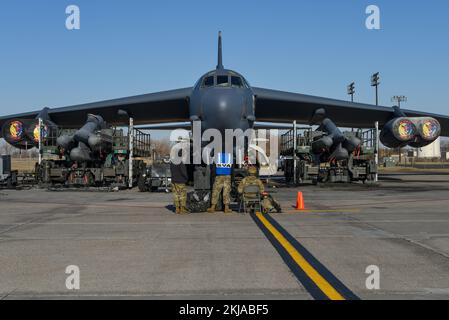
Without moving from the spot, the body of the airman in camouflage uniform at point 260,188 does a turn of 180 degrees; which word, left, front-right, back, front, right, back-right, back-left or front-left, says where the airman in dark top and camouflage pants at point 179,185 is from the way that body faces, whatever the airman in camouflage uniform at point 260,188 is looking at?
right

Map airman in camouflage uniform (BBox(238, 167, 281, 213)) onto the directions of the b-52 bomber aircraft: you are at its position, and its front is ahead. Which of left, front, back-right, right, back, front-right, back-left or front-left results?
front

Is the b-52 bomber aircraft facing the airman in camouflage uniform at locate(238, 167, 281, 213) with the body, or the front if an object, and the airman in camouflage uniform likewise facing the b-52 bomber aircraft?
yes

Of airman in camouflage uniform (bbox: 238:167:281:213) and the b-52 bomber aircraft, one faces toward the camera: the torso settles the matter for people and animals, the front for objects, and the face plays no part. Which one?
the b-52 bomber aircraft

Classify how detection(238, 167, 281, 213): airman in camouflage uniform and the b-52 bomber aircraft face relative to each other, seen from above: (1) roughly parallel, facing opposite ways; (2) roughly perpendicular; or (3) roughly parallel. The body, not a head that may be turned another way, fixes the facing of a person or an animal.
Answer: roughly parallel, facing opposite ways

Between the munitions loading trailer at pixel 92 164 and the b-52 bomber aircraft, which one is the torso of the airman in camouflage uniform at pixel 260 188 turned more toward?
the b-52 bomber aircraft

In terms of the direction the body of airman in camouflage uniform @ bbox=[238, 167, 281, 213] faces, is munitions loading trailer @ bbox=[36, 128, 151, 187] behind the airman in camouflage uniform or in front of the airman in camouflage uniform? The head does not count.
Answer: in front

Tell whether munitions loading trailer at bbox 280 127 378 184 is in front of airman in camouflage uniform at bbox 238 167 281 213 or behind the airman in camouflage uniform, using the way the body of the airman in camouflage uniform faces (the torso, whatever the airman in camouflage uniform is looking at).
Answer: in front

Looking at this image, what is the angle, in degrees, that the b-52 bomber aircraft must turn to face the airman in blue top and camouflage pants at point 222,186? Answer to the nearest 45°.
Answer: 0° — it already faces them

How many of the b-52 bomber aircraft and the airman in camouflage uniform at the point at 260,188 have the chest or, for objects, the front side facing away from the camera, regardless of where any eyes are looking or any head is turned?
1

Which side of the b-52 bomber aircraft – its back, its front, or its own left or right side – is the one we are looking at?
front

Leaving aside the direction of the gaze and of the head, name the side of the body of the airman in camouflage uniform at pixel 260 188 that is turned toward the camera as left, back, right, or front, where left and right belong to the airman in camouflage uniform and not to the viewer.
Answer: back

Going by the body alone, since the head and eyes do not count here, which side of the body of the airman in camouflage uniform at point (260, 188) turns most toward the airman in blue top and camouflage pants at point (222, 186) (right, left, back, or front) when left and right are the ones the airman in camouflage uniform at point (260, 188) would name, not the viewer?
left
